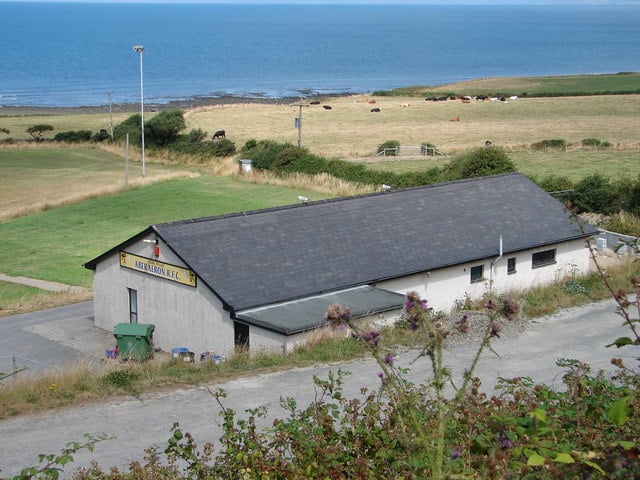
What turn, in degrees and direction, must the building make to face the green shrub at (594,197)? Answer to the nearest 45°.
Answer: approximately 180°

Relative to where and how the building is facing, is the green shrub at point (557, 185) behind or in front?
behind

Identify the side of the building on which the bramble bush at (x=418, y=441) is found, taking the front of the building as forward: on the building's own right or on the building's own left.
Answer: on the building's own left

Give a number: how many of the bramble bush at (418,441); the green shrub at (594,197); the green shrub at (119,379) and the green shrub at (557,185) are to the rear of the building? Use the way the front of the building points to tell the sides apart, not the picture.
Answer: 2
